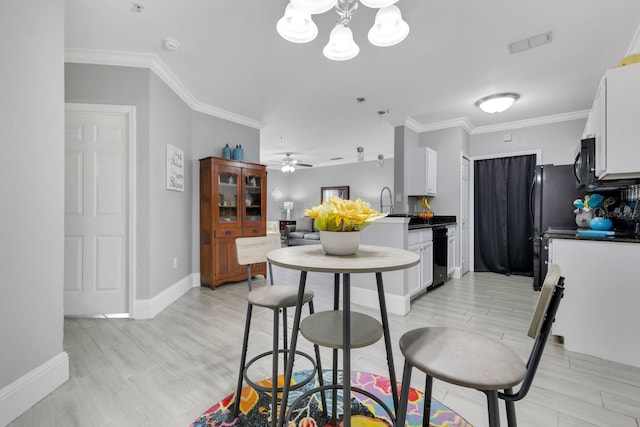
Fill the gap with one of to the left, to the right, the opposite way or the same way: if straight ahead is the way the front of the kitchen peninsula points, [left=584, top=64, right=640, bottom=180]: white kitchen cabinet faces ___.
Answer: the opposite way

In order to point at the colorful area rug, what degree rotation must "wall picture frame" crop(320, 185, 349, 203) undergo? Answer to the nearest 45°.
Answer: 0° — it already faces it

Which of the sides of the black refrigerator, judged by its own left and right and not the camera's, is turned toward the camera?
left

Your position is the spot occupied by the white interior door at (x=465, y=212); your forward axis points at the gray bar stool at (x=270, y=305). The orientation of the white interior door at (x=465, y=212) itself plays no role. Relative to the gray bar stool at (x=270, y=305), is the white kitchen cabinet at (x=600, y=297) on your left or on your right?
left

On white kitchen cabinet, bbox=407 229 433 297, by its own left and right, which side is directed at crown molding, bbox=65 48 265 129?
right

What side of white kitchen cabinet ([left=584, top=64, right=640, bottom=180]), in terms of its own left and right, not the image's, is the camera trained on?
left

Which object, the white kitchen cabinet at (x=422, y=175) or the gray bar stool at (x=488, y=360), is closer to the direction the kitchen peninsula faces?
the gray bar stool

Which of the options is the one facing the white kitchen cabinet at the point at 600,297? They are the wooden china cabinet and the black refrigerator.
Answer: the wooden china cabinet

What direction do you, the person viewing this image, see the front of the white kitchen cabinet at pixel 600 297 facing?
facing to the left of the viewer

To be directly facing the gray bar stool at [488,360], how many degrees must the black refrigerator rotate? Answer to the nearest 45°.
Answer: approximately 90° to its left

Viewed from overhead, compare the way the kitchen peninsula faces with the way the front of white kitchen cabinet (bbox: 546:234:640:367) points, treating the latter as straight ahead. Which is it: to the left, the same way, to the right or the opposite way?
the opposite way
